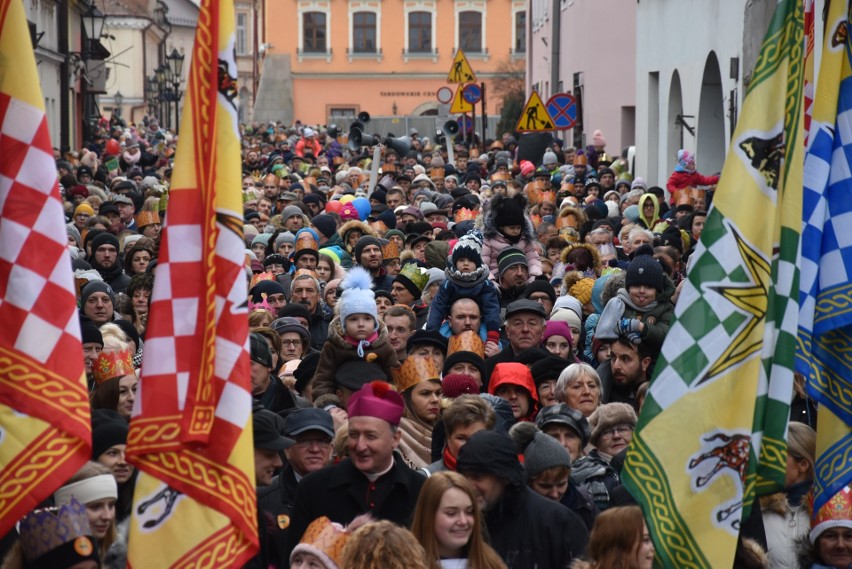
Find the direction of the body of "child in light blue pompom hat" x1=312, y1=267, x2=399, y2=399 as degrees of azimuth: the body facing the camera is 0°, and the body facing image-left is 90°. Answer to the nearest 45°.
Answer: approximately 0°

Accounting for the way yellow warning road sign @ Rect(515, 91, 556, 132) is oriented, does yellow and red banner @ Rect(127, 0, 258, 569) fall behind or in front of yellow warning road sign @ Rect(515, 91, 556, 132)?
in front

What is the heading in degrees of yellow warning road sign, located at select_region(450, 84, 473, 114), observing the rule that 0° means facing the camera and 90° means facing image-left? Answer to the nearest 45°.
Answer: approximately 0°

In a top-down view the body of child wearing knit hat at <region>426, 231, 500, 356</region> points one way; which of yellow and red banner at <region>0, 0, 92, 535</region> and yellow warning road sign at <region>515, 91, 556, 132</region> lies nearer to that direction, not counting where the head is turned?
the yellow and red banner

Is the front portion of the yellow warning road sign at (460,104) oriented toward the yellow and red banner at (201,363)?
yes

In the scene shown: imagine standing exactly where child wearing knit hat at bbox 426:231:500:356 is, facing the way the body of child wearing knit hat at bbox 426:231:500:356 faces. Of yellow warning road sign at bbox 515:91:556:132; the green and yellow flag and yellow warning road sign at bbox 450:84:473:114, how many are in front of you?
1
